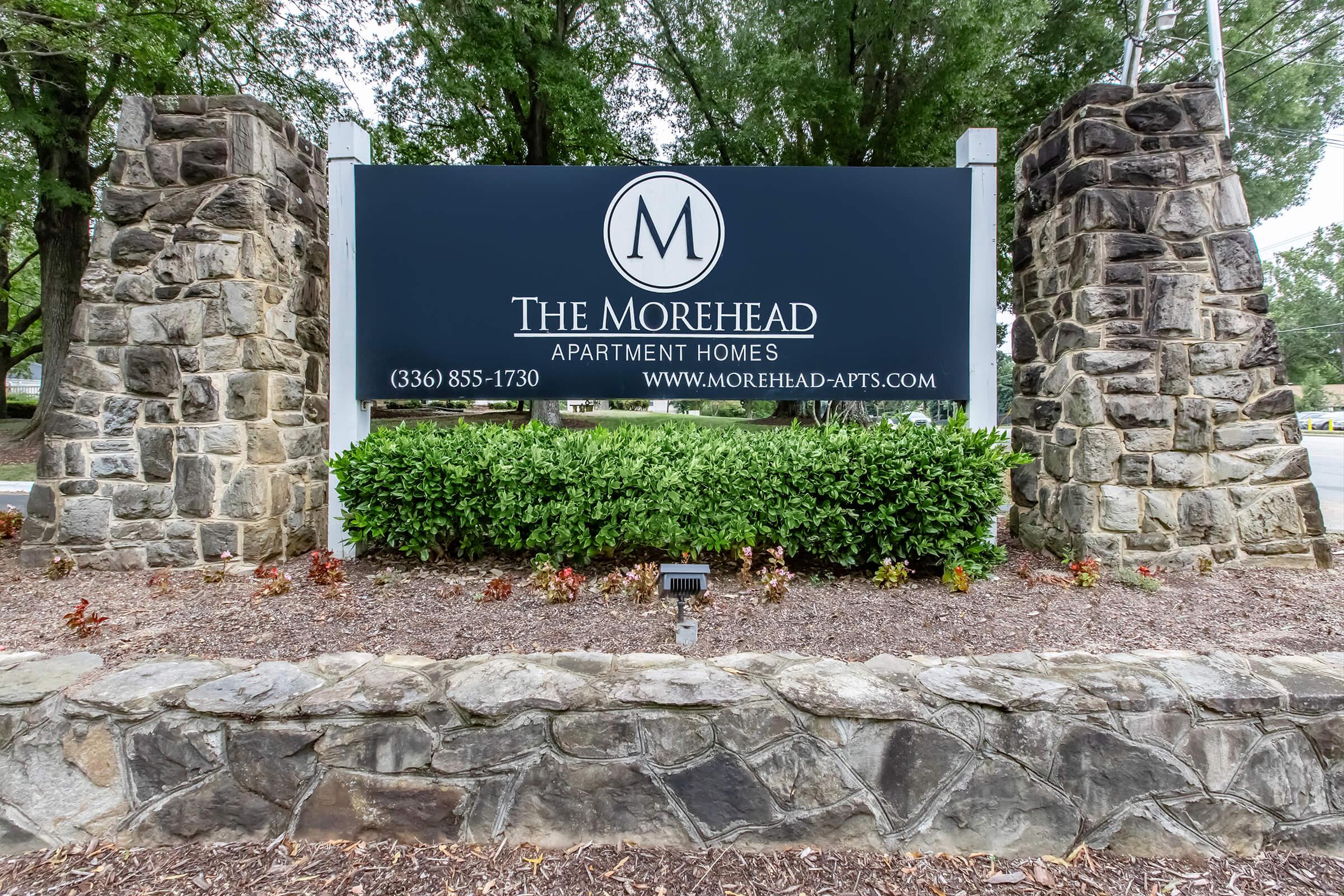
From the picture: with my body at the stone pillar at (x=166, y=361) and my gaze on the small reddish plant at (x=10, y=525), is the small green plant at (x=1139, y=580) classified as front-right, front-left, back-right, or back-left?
back-right

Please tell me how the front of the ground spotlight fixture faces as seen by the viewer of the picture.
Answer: facing away from the viewer

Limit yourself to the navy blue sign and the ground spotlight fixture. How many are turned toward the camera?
1

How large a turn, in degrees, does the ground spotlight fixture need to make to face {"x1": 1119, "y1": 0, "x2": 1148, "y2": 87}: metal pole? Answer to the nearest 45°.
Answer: approximately 45° to its right

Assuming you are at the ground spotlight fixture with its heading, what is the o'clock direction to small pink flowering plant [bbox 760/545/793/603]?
The small pink flowering plant is roughly at 1 o'clock from the ground spotlight fixture.

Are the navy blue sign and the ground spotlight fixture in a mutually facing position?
yes

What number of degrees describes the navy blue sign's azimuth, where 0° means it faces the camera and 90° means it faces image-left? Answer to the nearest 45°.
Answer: approximately 0°

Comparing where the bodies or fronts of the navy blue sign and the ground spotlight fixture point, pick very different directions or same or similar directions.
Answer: very different directions

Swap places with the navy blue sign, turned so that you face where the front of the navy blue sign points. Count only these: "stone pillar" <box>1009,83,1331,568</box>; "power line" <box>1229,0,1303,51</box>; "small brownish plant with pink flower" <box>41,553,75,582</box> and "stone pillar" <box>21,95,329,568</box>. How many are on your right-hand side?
2

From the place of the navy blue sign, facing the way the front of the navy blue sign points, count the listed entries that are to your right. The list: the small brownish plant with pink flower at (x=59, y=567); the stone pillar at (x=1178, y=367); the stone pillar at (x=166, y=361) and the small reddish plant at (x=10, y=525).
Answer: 3

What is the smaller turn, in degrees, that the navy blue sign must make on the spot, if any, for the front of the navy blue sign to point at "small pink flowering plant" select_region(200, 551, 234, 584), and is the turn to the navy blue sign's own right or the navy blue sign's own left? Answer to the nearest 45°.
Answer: approximately 90° to the navy blue sign's own right

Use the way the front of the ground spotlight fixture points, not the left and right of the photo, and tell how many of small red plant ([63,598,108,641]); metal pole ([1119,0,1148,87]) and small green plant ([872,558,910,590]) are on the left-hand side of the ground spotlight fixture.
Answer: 1

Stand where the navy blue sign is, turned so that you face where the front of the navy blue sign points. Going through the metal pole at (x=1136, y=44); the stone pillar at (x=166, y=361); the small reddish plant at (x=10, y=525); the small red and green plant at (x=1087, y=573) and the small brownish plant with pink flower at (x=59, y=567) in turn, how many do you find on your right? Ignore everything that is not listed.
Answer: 3

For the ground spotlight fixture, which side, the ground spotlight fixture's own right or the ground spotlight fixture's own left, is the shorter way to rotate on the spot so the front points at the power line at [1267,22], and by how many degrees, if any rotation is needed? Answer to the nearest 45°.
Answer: approximately 45° to the ground spotlight fixture's own right
